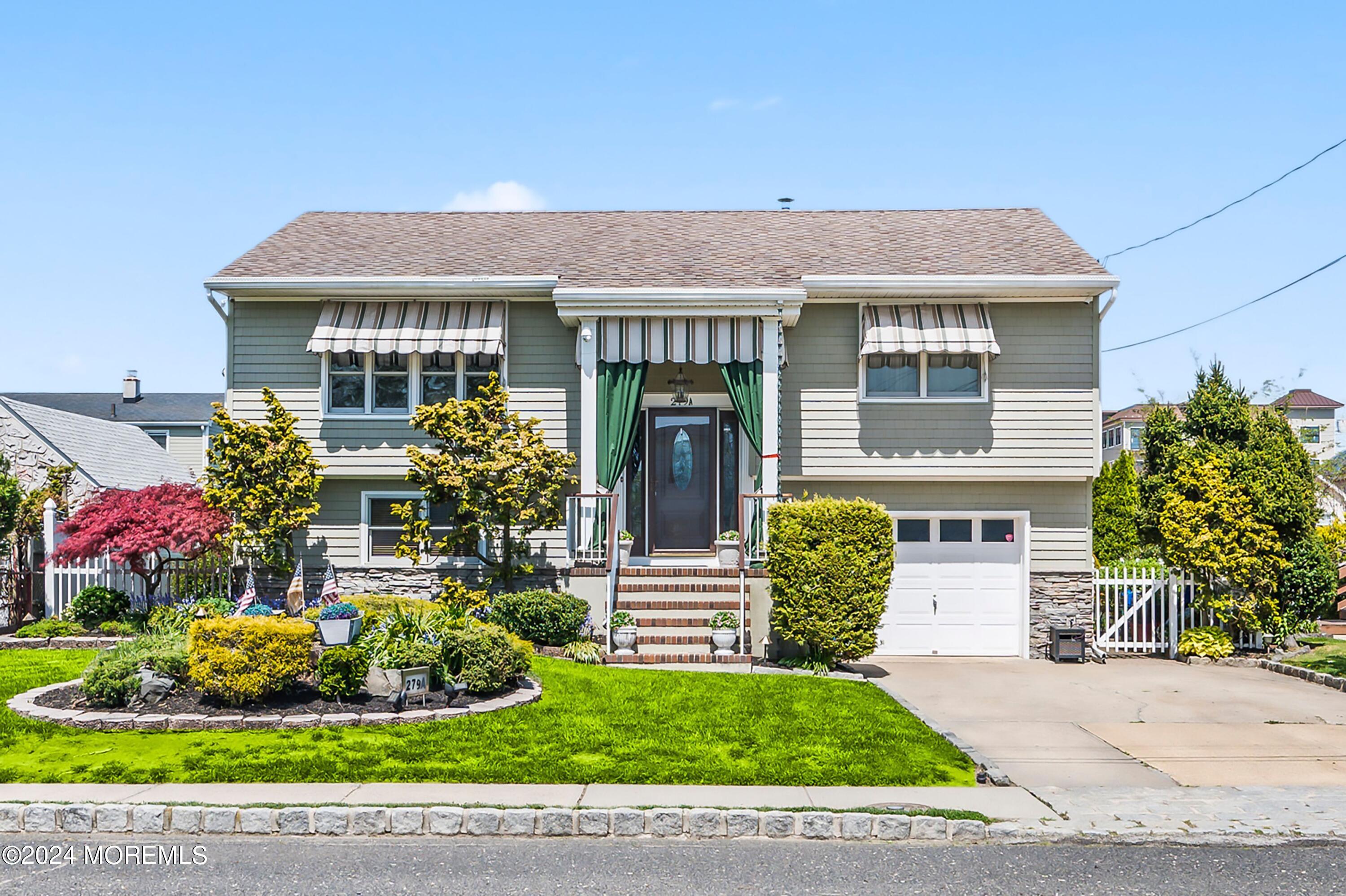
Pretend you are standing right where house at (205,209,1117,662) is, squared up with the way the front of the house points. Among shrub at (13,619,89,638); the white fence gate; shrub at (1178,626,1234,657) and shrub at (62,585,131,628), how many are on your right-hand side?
2

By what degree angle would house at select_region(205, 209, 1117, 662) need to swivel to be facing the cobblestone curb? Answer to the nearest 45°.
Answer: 0° — it already faces it

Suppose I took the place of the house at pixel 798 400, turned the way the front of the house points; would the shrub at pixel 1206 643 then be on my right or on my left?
on my left

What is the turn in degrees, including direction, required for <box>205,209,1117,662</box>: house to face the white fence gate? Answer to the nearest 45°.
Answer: approximately 90° to its left

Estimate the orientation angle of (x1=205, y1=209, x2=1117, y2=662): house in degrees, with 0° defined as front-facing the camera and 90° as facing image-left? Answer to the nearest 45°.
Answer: approximately 0°

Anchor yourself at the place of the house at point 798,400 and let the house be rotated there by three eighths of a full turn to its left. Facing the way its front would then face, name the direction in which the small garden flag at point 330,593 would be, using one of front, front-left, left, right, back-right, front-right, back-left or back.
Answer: back

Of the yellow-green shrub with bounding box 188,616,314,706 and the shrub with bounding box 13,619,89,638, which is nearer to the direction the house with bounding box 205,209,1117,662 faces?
the yellow-green shrub

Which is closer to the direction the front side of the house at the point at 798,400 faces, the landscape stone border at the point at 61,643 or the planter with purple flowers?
the planter with purple flowers

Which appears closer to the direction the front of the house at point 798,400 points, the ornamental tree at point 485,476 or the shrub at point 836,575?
the shrub

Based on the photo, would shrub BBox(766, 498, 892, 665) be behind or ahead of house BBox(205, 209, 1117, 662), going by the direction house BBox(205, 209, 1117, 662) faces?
ahead

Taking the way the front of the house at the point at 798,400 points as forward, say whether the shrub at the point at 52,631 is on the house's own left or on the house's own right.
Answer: on the house's own right
